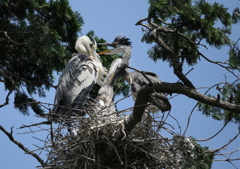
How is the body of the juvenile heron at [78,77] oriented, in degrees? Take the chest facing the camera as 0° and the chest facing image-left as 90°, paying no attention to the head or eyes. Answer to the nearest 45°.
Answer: approximately 270°

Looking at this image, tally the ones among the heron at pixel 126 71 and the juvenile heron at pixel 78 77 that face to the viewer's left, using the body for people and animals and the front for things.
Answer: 1

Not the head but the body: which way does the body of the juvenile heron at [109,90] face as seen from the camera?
to the viewer's left

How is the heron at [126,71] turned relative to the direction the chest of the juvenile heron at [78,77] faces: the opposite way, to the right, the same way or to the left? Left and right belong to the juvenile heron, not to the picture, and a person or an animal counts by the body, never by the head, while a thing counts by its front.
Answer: the opposite way

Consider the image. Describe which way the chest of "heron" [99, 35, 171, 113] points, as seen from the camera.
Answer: to the viewer's left

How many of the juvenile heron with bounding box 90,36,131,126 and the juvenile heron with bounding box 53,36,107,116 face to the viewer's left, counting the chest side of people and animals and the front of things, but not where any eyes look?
1

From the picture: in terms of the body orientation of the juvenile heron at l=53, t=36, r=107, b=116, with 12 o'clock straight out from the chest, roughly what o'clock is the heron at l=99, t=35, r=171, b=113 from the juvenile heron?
The heron is roughly at 12 o'clock from the juvenile heron.
